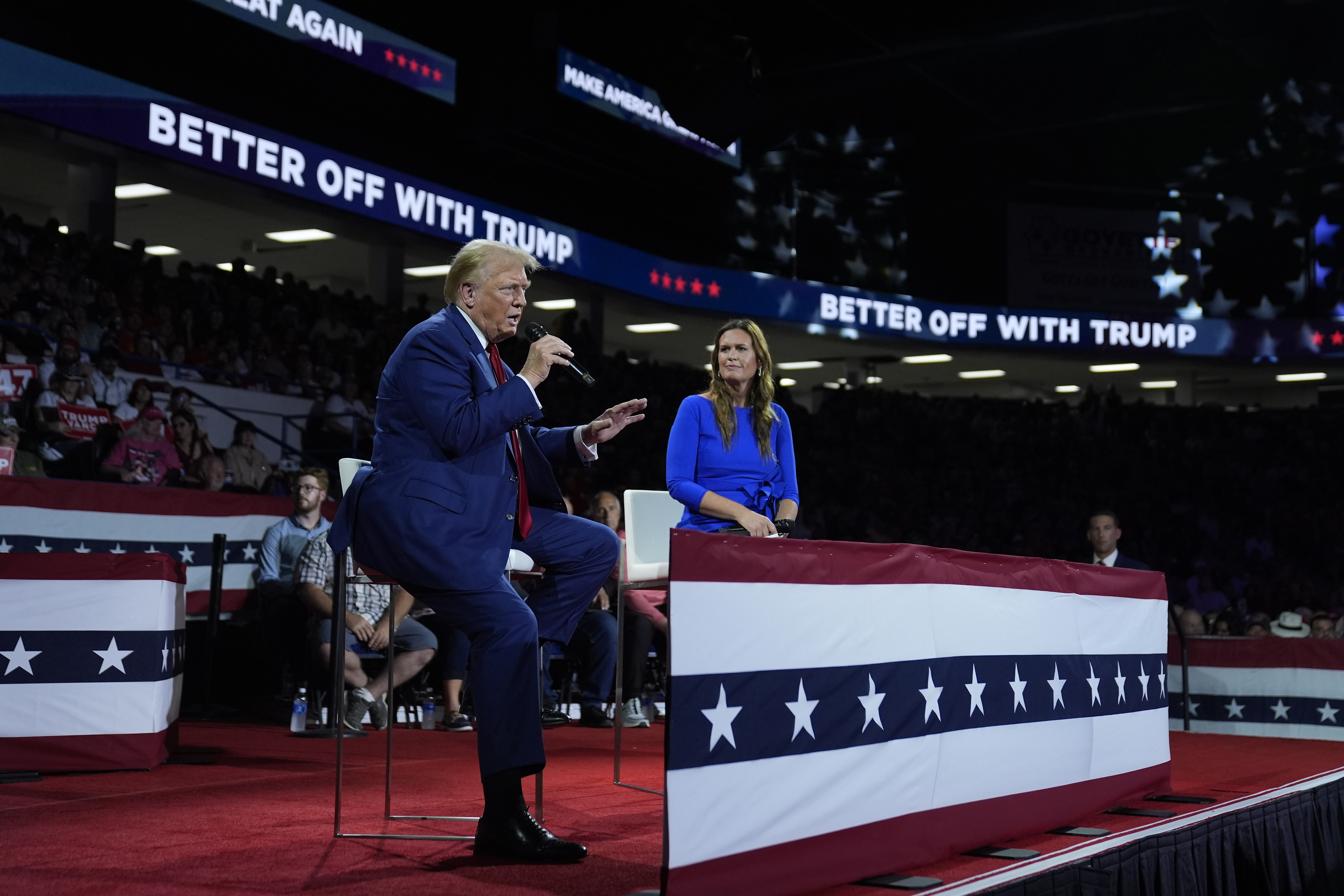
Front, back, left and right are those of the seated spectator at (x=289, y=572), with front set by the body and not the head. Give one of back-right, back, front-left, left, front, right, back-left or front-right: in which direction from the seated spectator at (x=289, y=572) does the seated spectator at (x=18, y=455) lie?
back

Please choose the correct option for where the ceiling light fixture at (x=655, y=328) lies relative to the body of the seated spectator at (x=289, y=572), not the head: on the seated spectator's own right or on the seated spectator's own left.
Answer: on the seated spectator's own left

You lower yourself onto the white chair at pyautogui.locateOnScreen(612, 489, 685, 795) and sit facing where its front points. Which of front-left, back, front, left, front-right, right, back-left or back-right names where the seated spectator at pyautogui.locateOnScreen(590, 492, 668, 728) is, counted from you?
back-left

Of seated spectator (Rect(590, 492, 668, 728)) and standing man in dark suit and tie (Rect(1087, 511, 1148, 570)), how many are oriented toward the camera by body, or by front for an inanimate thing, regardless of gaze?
2

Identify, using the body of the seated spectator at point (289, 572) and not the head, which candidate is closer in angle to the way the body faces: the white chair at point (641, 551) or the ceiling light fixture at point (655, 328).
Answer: the white chair

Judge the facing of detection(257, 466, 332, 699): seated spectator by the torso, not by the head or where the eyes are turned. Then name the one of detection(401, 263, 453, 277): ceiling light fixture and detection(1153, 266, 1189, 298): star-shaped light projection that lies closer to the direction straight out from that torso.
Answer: the star-shaped light projection

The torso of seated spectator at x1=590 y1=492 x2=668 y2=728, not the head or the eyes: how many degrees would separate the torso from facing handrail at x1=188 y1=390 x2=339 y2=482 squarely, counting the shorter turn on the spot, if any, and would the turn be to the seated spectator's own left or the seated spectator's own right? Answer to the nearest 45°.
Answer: approximately 135° to the seated spectator's own right
